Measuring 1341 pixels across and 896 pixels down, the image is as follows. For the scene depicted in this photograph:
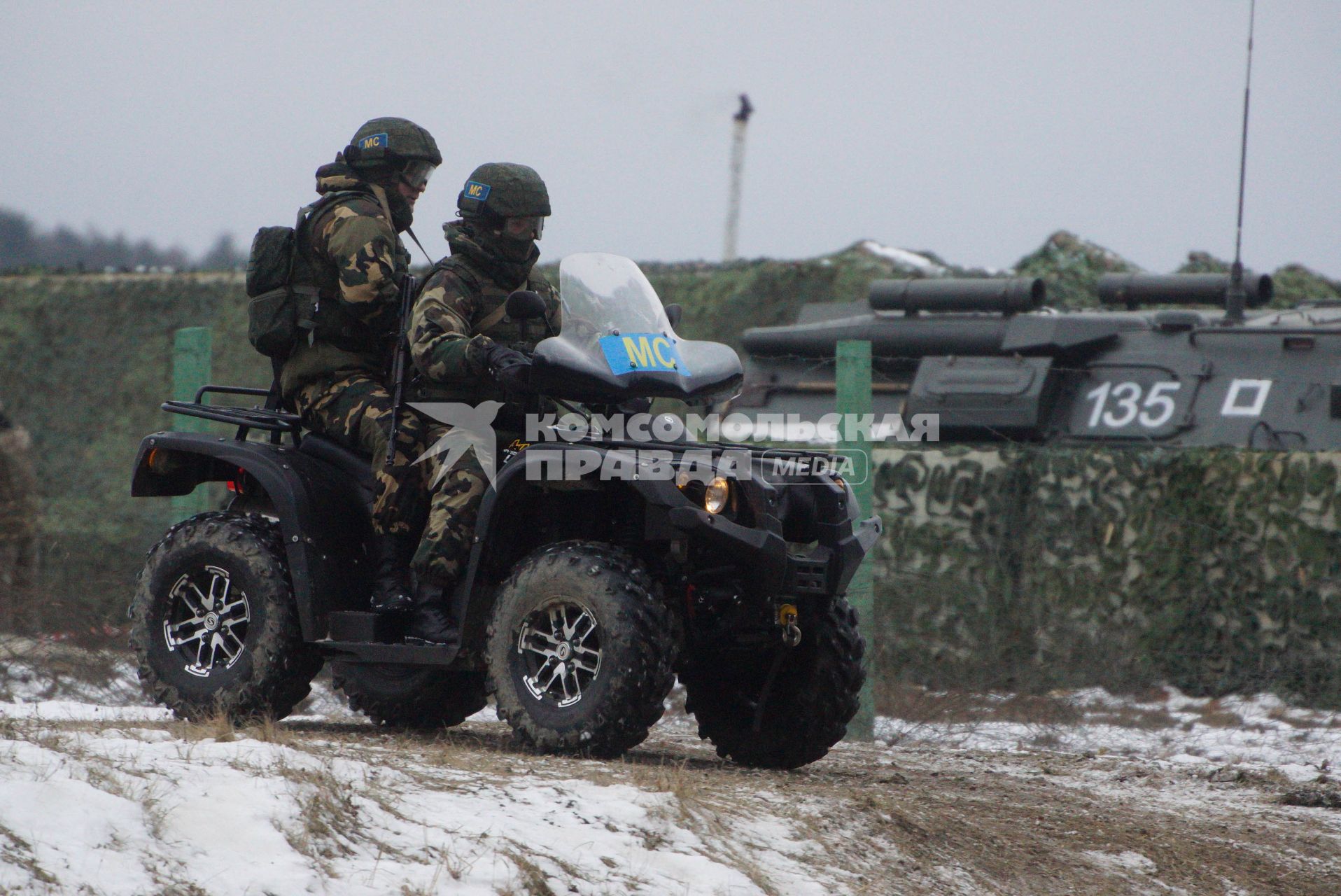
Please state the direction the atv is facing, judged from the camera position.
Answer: facing the viewer and to the right of the viewer

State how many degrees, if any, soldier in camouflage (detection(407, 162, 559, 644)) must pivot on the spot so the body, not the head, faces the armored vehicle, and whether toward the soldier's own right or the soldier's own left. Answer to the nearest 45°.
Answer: approximately 90° to the soldier's own left

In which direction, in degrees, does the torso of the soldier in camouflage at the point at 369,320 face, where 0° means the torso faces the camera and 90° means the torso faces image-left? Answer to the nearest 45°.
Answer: approximately 270°

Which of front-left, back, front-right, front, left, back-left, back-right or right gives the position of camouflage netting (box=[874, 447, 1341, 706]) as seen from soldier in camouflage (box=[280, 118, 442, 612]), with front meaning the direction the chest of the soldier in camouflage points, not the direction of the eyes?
front-left

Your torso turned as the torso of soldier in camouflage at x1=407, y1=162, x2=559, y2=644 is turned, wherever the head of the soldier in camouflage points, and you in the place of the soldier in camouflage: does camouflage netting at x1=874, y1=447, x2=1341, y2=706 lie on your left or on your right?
on your left

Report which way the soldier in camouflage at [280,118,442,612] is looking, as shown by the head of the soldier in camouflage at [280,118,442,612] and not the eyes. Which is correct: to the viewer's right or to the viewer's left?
to the viewer's right

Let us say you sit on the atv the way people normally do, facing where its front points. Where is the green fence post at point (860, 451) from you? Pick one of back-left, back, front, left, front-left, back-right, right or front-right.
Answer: left

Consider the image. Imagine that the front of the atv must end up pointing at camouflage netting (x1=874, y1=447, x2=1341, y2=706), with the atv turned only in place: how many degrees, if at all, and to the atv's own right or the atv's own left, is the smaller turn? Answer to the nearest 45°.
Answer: approximately 90° to the atv's own left

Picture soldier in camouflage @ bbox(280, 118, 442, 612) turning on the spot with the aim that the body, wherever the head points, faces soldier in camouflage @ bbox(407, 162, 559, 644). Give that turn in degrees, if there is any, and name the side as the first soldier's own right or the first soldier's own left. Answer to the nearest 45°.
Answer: approximately 45° to the first soldier's own right
